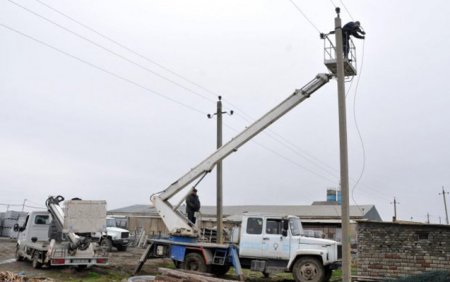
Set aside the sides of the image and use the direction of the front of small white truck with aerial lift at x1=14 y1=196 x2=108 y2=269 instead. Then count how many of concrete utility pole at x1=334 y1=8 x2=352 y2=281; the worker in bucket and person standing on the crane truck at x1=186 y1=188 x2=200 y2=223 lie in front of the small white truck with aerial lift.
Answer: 0

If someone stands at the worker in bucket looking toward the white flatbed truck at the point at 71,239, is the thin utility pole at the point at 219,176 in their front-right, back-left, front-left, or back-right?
front-right

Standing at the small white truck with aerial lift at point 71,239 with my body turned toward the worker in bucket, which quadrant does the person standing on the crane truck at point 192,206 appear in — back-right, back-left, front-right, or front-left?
front-left

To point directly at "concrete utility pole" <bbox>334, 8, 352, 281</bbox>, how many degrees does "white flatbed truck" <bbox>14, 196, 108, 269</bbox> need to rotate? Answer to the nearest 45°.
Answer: approximately 180°

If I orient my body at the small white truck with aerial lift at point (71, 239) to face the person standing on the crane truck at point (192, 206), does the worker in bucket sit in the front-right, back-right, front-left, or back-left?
front-right

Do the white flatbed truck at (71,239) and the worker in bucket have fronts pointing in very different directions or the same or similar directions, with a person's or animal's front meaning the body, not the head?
very different directions

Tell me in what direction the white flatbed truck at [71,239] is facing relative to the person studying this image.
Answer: facing away from the viewer and to the left of the viewer

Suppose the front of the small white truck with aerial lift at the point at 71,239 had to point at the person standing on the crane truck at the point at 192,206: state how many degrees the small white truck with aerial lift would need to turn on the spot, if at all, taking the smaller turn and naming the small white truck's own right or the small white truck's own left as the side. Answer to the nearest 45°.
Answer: approximately 135° to the small white truck's own right

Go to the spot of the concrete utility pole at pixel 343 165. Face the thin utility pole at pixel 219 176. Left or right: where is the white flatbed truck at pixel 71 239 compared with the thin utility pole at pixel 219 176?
left

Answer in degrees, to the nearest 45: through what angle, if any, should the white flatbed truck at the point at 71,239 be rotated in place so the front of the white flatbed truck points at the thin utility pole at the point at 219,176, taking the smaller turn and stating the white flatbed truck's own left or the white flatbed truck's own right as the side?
approximately 135° to the white flatbed truck's own right
